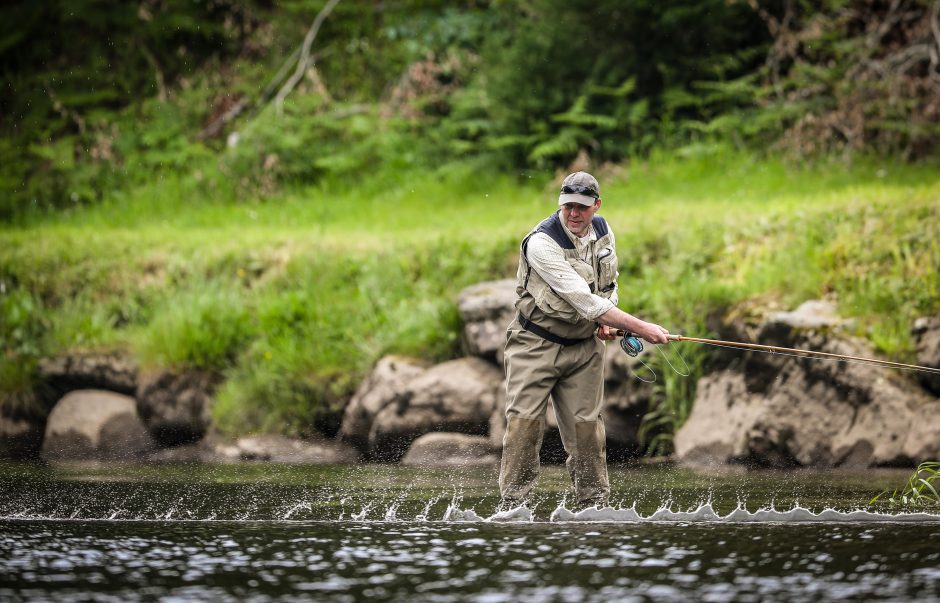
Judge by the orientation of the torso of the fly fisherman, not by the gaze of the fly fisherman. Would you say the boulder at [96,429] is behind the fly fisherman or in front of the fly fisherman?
behind

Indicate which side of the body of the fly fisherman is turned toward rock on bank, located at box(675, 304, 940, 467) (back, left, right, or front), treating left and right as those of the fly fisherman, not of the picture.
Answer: left

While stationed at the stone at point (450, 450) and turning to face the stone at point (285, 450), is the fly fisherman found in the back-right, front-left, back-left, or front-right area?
back-left

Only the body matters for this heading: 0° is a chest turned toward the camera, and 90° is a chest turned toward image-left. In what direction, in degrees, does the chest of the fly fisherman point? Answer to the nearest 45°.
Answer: approximately 315°

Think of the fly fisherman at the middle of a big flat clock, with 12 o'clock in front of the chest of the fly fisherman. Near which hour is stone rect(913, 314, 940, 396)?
The stone is roughly at 9 o'clock from the fly fisherman.
